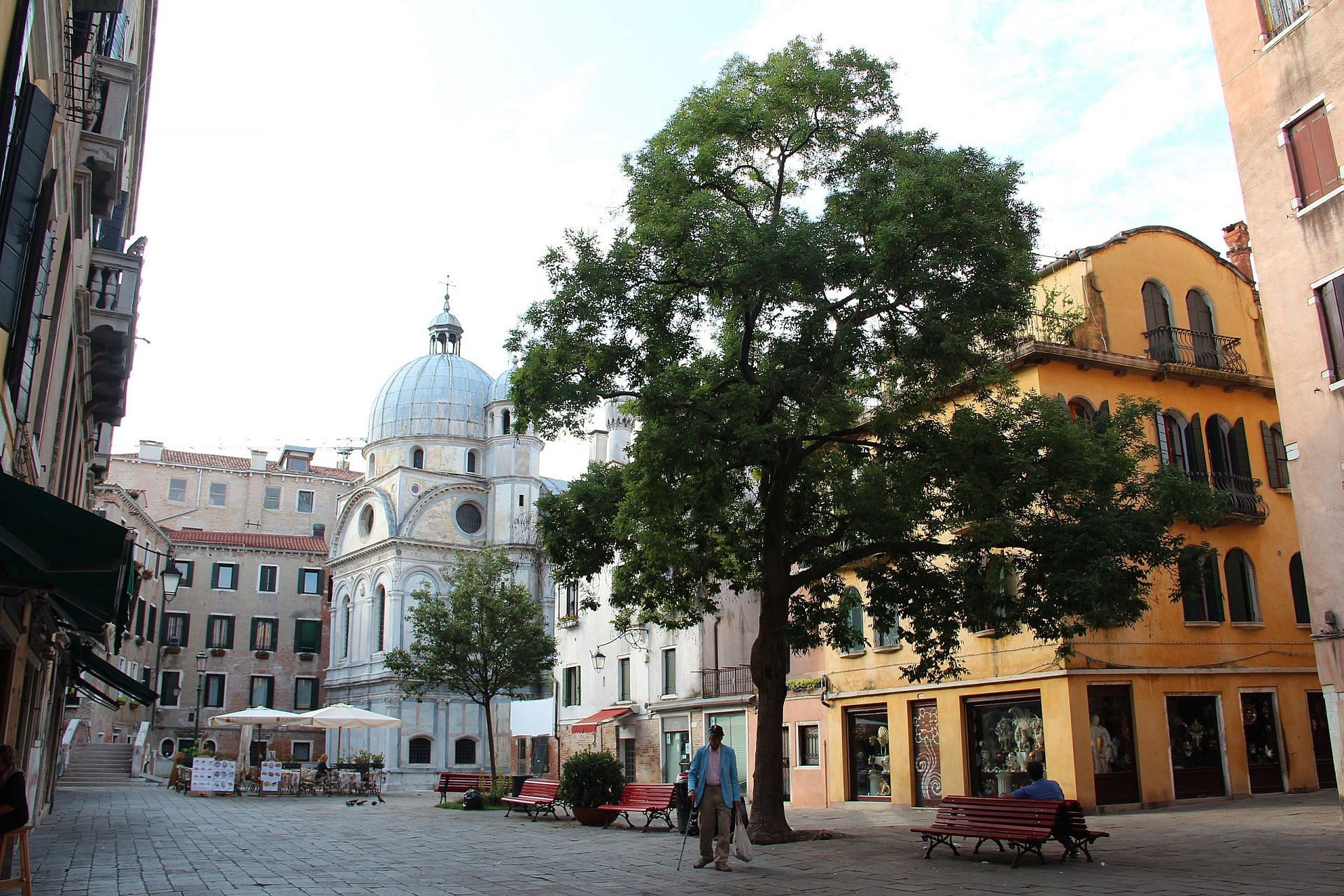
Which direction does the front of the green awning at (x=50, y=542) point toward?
to the viewer's right

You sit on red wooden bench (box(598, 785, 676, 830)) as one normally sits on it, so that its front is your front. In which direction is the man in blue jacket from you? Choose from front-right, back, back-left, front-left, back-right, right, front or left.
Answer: front-left

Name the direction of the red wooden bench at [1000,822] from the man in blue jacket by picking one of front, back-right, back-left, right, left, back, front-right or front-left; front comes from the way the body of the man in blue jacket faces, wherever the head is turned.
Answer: left

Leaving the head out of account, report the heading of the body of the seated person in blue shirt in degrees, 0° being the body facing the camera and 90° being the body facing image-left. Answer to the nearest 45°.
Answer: approximately 225°

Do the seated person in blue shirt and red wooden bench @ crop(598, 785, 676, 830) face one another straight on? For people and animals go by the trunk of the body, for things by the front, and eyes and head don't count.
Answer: no

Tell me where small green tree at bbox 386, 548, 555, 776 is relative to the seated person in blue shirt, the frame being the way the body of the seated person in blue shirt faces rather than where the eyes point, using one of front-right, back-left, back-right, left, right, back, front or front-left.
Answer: left

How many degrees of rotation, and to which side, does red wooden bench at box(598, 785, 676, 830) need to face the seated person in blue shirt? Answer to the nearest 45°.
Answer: approximately 90° to its left

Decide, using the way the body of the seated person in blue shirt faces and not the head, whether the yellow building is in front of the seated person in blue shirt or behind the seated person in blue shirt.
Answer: in front

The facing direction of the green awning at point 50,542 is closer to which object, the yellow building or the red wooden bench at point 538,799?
the yellow building

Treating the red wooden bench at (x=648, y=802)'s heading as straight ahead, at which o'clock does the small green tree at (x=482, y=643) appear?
The small green tree is roughly at 4 o'clock from the red wooden bench.

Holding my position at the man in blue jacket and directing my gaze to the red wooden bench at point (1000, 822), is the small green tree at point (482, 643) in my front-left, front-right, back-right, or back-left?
back-left

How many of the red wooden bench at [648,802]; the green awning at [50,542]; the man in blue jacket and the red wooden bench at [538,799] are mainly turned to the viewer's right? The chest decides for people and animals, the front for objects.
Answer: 1

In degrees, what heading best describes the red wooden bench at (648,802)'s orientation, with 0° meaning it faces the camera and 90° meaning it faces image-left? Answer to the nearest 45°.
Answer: approximately 45°

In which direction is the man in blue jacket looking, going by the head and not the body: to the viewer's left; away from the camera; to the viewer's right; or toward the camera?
toward the camera

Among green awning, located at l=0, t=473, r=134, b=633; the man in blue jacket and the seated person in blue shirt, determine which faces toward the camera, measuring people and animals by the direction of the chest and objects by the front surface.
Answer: the man in blue jacket

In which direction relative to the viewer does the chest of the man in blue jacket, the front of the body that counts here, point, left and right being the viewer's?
facing the viewer

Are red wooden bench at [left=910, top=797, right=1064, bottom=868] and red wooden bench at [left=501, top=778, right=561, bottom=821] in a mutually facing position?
no

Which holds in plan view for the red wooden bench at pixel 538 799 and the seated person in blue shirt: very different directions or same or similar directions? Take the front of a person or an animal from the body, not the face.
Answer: very different directions
